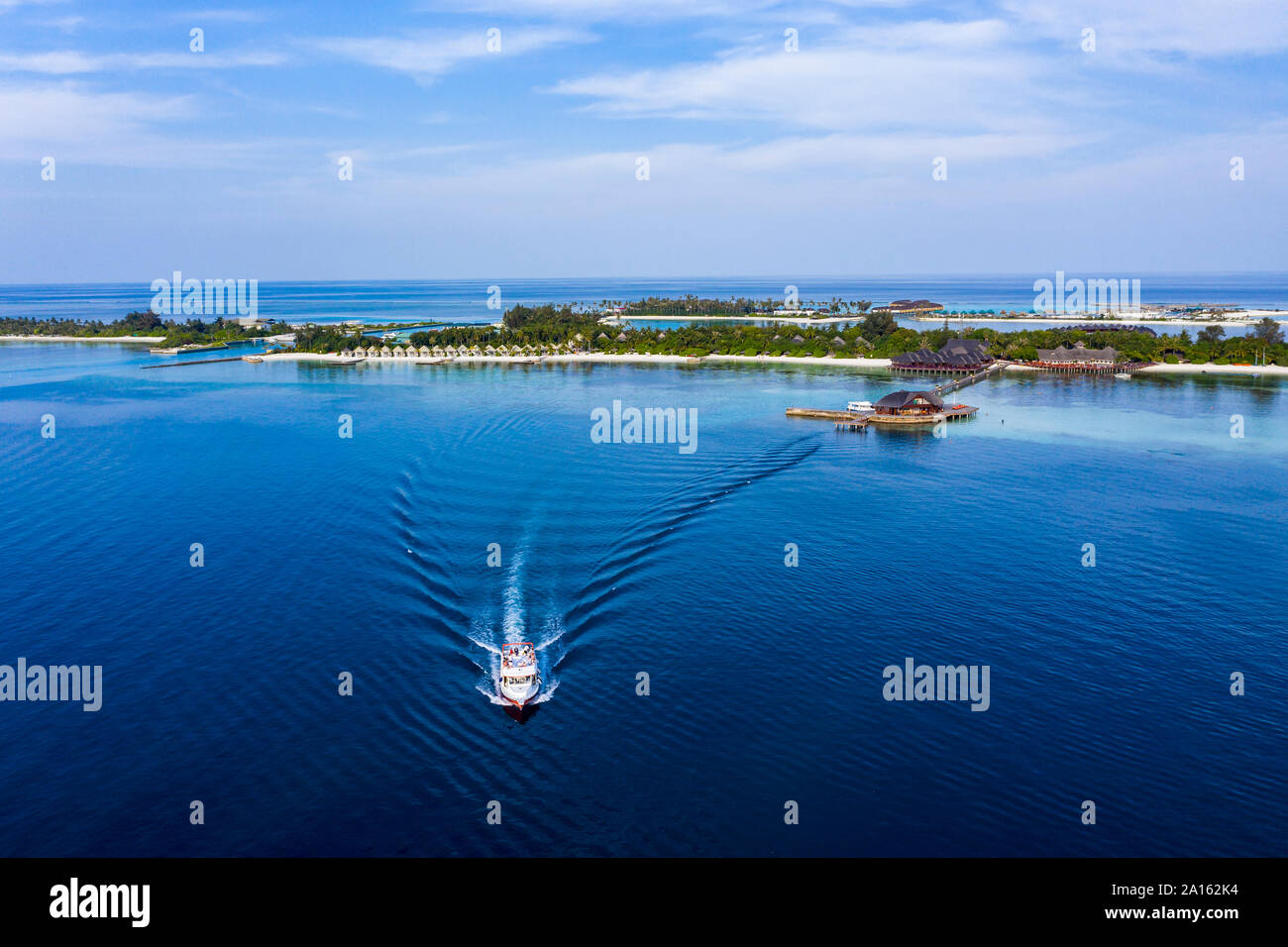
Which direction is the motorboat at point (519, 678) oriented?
toward the camera
